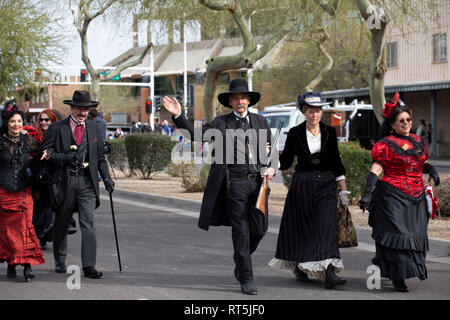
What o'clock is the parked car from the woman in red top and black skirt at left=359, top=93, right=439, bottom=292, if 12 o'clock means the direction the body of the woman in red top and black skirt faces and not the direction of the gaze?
The parked car is roughly at 7 o'clock from the woman in red top and black skirt.

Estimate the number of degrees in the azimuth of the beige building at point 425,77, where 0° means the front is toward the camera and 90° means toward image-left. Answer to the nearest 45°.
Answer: approximately 45°

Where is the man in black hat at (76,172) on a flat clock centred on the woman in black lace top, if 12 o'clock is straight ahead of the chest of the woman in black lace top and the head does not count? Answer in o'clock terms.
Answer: The man in black hat is roughly at 9 o'clock from the woman in black lace top.

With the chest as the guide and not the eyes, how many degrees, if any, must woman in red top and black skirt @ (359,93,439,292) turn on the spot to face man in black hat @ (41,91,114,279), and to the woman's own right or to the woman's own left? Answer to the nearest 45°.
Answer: approximately 135° to the woman's own right

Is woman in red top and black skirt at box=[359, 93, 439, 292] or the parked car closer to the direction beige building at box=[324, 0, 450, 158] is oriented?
the parked car

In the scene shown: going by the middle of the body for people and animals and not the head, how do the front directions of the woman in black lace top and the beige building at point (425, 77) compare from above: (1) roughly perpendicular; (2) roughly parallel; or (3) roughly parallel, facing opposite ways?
roughly perpendicular

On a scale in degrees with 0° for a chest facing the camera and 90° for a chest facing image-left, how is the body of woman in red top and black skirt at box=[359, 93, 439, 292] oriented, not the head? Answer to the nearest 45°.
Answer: approximately 315°

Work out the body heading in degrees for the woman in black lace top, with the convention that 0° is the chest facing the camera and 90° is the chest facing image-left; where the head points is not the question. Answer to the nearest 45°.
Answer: approximately 0°

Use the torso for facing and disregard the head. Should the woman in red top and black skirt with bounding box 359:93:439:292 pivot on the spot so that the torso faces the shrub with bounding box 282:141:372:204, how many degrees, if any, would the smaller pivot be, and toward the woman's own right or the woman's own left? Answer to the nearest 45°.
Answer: approximately 135° to the woman's own left
